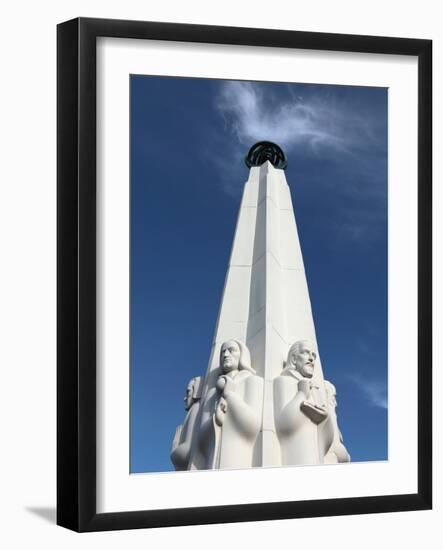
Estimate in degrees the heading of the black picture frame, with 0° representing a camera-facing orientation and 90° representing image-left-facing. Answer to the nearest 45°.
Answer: approximately 315°
